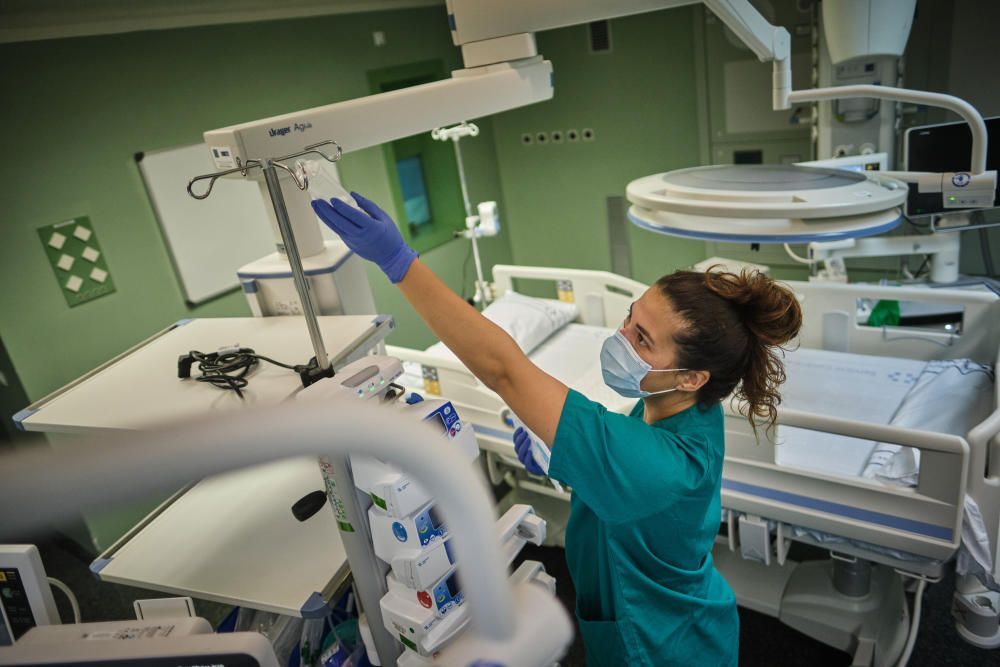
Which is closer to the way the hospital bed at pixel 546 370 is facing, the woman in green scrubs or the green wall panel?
the woman in green scrubs

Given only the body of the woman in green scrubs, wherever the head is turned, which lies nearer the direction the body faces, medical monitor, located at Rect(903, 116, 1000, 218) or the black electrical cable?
the black electrical cable

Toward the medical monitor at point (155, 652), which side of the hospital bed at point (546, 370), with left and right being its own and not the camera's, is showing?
right

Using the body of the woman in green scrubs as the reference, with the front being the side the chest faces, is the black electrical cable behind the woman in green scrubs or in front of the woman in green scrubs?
in front

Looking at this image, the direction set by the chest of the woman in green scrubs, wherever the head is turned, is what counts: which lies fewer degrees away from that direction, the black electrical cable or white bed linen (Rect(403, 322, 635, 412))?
the black electrical cable

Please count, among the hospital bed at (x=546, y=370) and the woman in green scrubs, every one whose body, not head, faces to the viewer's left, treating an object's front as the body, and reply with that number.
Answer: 1

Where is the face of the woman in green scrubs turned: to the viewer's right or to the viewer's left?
to the viewer's left

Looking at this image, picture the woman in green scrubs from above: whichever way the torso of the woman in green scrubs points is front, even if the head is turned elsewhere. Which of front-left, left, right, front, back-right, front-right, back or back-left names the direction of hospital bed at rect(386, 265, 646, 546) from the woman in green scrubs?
right

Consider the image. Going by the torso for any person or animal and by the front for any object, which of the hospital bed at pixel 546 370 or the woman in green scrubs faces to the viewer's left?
the woman in green scrubs

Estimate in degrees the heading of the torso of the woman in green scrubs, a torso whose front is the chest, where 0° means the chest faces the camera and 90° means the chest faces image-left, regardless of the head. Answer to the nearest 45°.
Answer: approximately 90°

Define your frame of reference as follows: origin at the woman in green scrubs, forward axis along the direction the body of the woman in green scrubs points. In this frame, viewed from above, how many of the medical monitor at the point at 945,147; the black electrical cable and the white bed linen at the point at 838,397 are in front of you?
1
